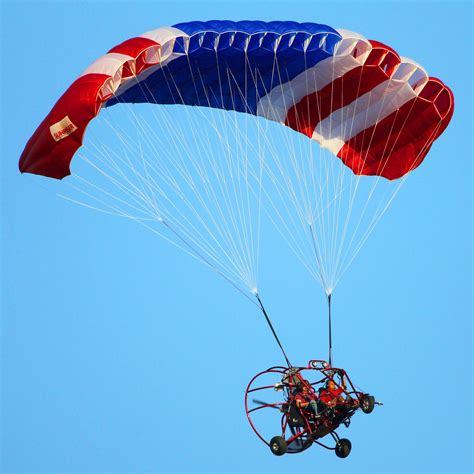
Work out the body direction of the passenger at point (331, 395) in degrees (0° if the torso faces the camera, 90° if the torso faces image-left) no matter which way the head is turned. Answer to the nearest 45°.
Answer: approximately 315°

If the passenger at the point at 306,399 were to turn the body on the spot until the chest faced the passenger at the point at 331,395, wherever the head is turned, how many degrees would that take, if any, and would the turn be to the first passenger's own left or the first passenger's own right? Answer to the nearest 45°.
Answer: approximately 45° to the first passenger's own left

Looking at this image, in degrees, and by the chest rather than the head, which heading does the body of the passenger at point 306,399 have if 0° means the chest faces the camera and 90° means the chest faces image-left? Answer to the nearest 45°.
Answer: approximately 315°
